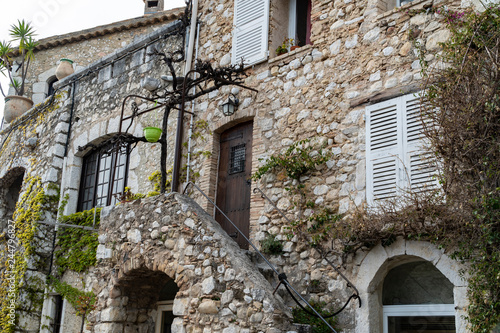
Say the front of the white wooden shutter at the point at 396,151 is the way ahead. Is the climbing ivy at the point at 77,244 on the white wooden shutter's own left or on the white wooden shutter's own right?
on the white wooden shutter's own right

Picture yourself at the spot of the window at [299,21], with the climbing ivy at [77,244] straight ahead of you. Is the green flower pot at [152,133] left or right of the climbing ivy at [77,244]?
left

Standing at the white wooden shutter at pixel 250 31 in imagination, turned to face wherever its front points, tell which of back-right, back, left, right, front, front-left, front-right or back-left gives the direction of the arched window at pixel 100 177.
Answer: right

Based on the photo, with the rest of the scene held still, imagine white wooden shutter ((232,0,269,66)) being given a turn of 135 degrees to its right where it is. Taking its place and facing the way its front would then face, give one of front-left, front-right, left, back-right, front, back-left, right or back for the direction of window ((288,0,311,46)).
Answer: right

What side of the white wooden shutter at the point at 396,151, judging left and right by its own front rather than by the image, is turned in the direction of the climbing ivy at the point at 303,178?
right

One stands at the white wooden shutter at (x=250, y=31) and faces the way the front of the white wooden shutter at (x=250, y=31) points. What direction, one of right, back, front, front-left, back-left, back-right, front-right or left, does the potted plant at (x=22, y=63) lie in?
right

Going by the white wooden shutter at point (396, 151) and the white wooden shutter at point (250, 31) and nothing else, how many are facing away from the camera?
0

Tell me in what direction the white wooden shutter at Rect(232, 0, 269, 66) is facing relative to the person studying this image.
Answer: facing the viewer and to the left of the viewer

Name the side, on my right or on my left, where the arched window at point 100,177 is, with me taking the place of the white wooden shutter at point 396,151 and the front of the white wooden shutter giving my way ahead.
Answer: on my right
